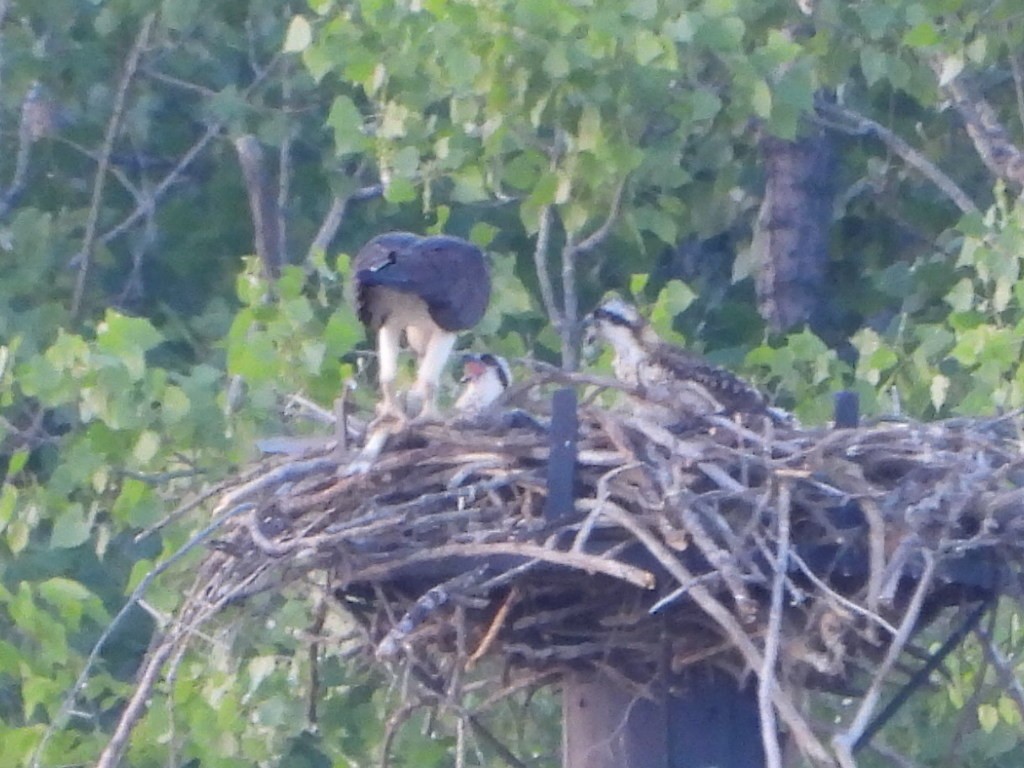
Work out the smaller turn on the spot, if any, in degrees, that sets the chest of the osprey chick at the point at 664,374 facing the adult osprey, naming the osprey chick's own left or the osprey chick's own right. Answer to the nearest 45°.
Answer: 0° — it already faces it

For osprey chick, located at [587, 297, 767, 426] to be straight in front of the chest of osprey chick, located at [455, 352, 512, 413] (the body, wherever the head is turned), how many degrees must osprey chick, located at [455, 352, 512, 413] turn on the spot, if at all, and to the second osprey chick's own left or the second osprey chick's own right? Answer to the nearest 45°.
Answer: approximately 135° to the second osprey chick's own left

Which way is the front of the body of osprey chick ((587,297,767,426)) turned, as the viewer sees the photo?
to the viewer's left

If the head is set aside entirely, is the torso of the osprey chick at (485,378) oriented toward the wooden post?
no
